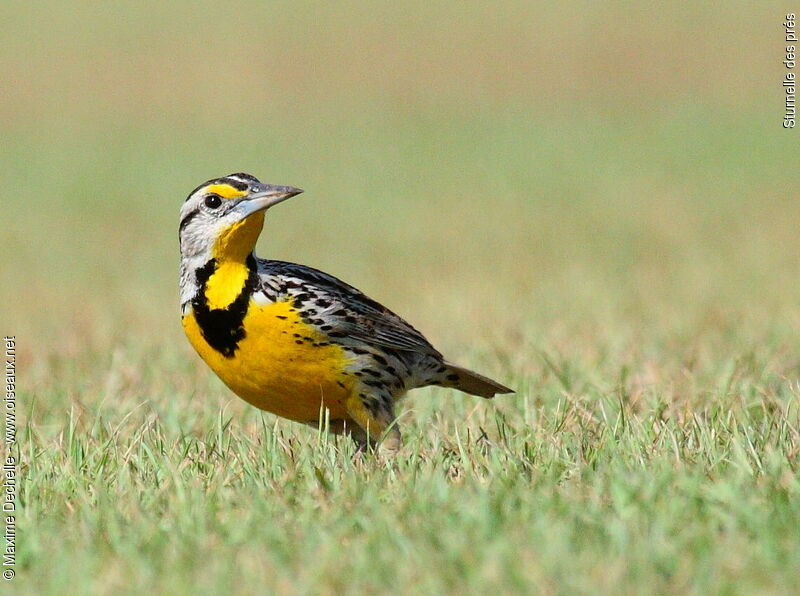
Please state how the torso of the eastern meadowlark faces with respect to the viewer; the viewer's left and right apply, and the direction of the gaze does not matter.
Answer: facing the viewer and to the left of the viewer
